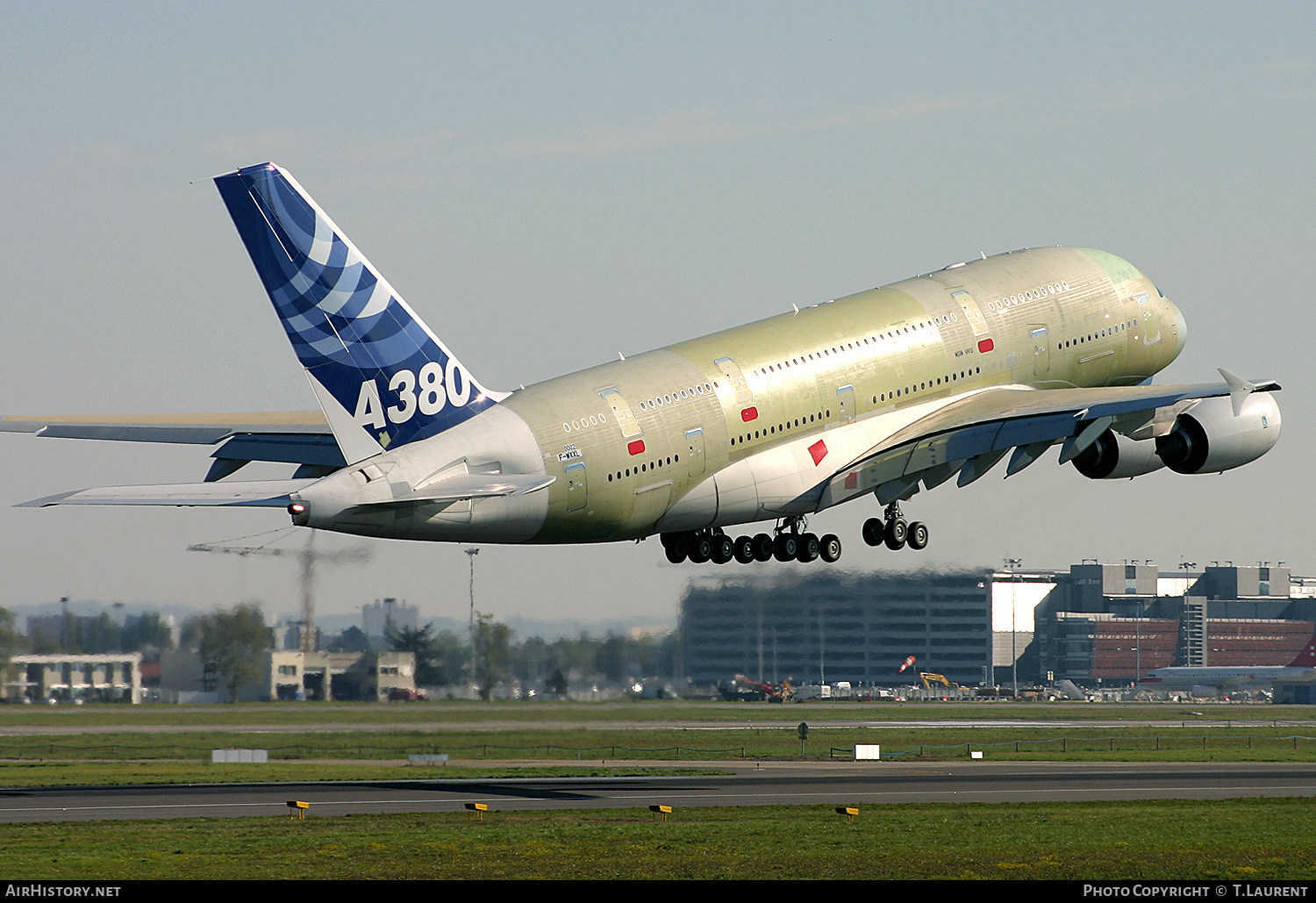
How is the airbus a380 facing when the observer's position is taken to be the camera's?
facing away from the viewer and to the right of the viewer
